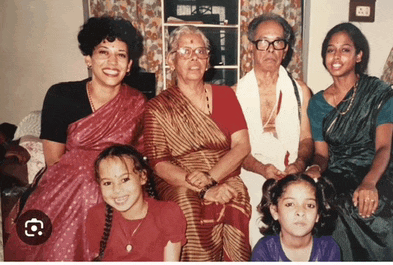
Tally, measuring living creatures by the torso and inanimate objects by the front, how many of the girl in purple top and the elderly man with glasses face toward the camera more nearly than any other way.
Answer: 2

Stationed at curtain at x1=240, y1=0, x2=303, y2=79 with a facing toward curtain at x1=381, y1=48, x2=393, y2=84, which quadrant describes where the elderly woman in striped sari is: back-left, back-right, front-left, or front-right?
back-right
